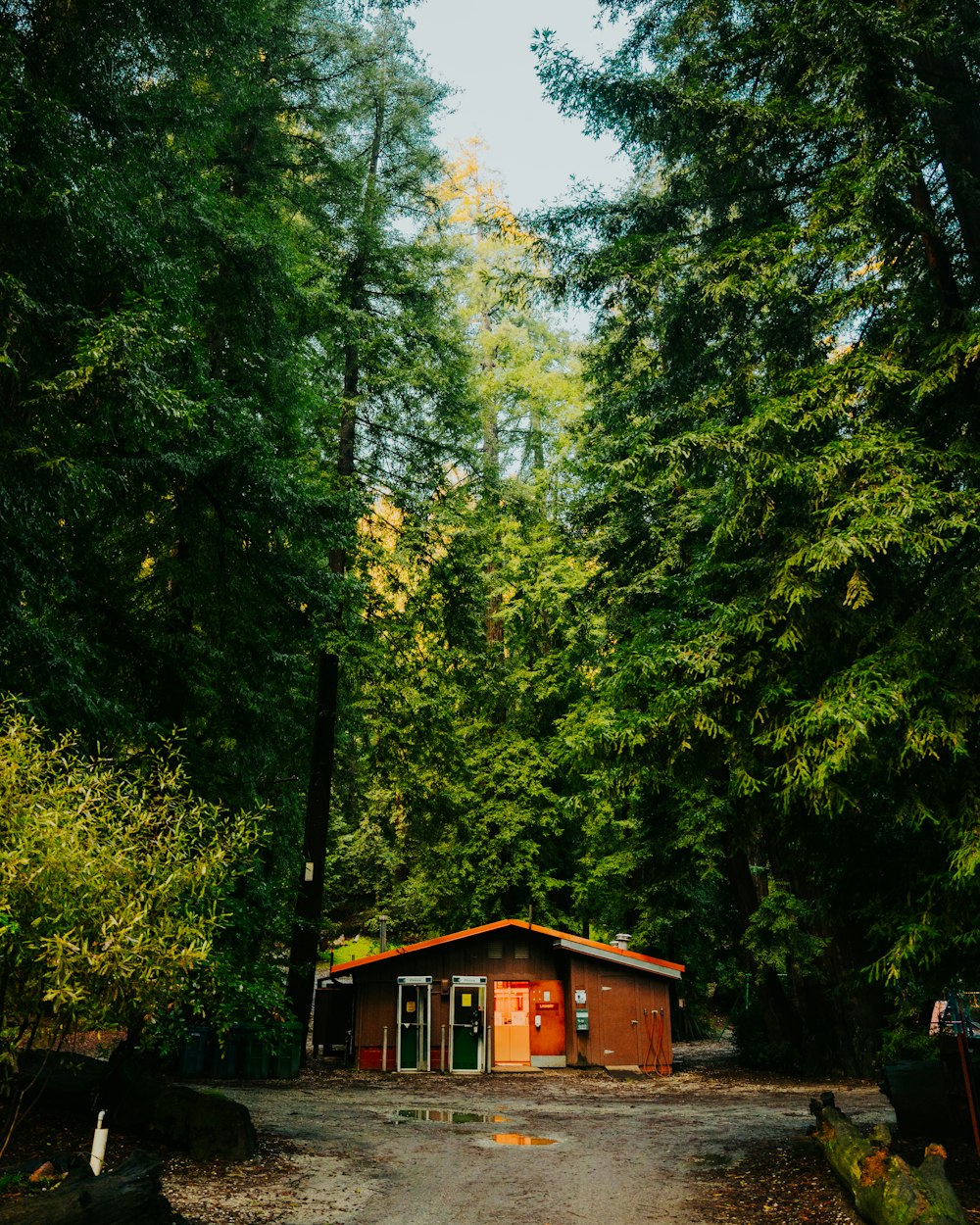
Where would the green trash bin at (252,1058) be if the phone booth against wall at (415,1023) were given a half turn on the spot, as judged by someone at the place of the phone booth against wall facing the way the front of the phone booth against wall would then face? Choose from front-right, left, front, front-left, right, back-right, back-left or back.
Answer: back-left

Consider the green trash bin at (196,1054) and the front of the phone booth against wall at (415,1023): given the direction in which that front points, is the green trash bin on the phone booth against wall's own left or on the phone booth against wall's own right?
on the phone booth against wall's own right

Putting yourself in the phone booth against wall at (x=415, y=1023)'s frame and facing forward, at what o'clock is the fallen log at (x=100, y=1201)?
The fallen log is roughly at 12 o'clock from the phone booth against wall.

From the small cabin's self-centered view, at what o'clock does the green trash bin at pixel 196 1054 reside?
The green trash bin is roughly at 2 o'clock from the small cabin.

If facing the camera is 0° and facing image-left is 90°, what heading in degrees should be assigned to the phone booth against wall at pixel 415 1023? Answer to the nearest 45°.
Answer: approximately 0°

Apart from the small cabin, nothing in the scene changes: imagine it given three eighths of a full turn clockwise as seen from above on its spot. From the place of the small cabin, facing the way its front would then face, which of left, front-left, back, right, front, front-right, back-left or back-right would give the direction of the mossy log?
back-left

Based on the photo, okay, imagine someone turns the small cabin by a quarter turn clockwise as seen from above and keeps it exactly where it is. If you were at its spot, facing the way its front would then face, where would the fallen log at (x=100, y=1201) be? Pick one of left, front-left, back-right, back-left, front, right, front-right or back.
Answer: left

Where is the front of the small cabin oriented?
toward the camera
